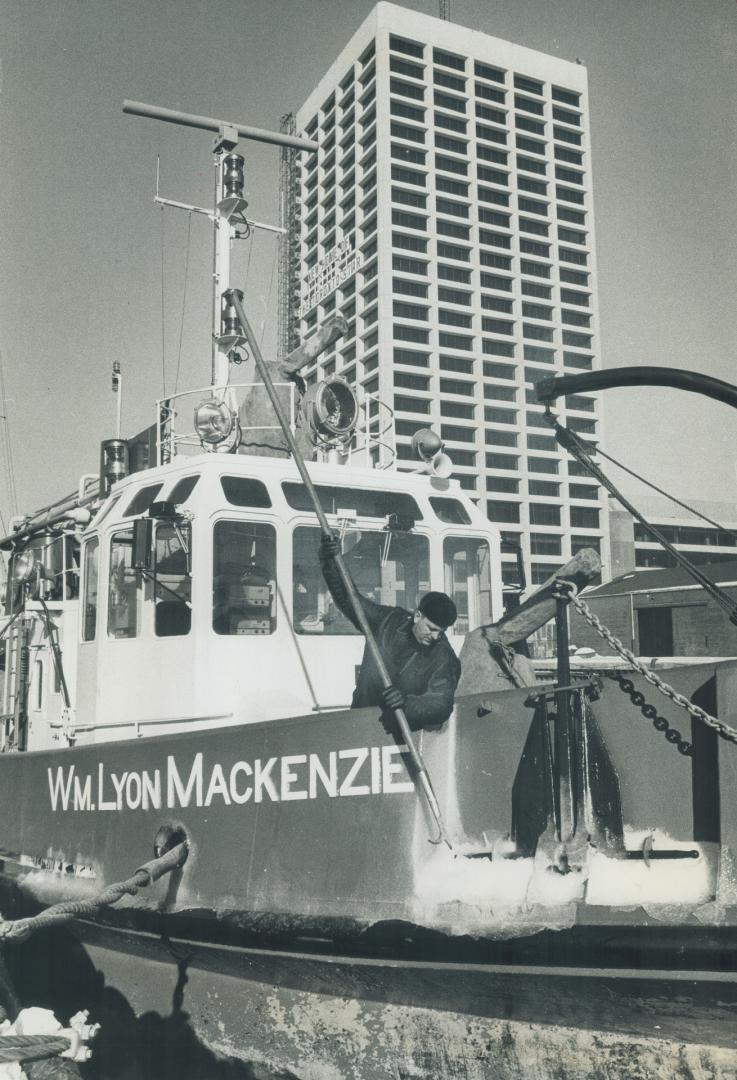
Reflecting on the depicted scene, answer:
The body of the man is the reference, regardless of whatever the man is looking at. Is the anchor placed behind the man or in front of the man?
in front

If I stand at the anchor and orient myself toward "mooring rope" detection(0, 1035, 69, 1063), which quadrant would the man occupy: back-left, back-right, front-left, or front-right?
front-right

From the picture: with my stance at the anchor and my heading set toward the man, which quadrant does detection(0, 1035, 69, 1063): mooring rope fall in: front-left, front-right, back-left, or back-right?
front-left

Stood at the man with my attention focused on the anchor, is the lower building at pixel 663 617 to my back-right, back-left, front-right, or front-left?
back-left

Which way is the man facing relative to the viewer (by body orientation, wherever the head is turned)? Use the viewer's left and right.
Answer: facing the viewer

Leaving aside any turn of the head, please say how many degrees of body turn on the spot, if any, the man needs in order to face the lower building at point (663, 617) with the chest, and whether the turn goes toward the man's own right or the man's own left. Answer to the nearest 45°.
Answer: approximately 180°

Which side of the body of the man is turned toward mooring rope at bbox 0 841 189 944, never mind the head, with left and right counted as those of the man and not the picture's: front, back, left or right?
right
